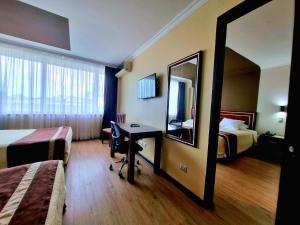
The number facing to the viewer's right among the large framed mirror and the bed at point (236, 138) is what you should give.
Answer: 0

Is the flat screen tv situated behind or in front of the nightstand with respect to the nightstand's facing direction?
in front

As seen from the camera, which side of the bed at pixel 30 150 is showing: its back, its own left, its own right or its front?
right

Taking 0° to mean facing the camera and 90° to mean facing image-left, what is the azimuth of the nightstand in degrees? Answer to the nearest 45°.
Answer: approximately 45°

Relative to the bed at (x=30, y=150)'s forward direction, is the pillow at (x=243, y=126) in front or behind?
in front

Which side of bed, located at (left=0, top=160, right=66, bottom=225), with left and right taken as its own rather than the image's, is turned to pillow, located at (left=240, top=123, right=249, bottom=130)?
front

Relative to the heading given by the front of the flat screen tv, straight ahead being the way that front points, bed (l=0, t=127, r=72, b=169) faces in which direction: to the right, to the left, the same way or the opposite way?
the opposite way

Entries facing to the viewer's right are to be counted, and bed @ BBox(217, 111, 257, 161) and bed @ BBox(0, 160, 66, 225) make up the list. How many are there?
1

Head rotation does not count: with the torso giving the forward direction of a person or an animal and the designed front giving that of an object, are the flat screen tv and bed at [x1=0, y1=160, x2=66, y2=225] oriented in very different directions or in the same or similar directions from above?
very different directions

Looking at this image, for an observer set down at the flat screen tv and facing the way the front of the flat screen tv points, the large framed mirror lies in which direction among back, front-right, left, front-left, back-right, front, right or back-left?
left

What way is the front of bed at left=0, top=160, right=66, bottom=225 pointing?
to the viewer's right

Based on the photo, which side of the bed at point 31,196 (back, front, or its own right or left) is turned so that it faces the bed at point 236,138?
front

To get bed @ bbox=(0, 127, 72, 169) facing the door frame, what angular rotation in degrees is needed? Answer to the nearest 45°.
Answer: approximately 45° to its right

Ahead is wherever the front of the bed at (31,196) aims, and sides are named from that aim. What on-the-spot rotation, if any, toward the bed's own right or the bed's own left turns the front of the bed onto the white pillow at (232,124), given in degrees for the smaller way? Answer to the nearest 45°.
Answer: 0° — it already faces it
